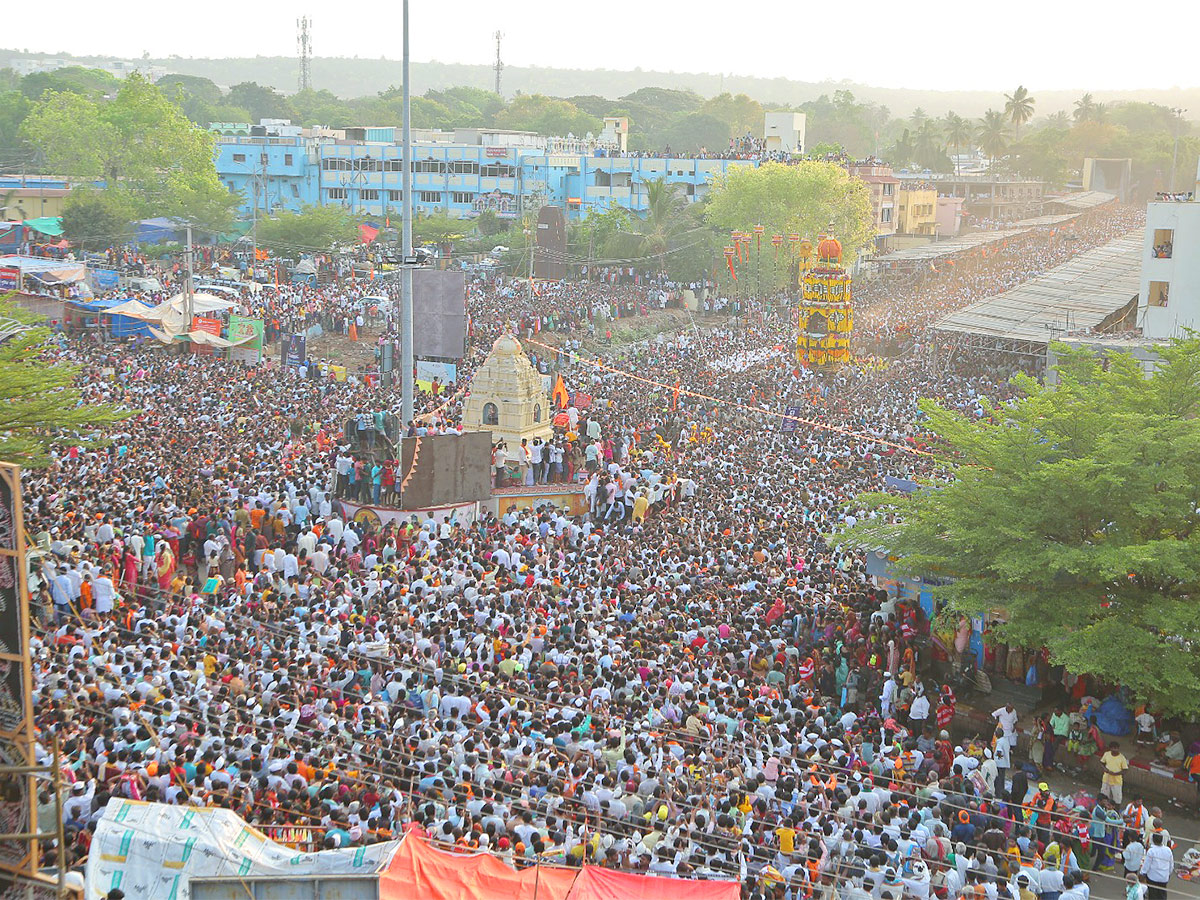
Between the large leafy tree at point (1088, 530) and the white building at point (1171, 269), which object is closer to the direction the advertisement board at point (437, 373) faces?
the large leafy tree

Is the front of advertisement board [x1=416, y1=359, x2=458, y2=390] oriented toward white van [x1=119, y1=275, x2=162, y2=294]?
no

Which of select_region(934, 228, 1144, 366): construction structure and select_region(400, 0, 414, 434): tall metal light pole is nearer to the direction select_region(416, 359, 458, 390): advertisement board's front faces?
the tall metal light pole

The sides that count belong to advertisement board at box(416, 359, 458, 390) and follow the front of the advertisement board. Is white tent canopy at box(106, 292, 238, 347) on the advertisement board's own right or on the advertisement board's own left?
on the advertisement board's own right

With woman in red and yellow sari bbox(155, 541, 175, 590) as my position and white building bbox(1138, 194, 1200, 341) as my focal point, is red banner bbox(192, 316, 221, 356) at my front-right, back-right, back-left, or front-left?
front-left

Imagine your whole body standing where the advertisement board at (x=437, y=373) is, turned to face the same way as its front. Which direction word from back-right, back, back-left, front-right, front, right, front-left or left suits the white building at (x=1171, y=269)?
left

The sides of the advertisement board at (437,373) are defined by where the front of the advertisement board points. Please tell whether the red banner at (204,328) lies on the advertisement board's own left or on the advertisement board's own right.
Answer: on the advertisement board's own right

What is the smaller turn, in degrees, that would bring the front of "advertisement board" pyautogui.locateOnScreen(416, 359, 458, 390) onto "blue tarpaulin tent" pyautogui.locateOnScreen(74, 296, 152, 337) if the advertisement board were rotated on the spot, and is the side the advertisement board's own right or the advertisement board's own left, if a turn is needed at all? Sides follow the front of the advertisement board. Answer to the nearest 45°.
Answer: approximately 135° to the advertisement board's own right

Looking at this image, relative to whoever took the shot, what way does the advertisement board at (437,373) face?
facing the viewer

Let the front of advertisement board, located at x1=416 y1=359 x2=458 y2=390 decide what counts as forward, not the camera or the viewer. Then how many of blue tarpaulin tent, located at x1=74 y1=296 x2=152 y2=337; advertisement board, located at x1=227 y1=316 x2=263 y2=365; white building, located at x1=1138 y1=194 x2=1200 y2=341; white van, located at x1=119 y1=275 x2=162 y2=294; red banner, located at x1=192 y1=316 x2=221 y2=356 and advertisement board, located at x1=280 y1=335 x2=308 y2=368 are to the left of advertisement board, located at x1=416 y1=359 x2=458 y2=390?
1

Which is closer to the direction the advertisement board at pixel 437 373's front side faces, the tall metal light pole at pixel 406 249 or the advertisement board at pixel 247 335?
the tall metal light pole

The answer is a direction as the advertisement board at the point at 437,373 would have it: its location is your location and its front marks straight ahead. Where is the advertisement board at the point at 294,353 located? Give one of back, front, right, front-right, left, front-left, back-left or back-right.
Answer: back-right

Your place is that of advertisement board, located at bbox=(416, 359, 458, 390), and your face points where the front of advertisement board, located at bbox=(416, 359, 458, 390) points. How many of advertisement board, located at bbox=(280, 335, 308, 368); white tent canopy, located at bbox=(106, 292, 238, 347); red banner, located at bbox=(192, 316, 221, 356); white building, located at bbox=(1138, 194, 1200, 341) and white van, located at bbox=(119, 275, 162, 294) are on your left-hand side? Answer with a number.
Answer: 1

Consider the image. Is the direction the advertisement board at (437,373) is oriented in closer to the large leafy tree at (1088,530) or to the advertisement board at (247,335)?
the large leafy tree

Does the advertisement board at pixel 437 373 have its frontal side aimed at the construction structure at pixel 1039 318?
no

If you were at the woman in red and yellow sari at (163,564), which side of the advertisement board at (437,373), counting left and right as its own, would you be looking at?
front
